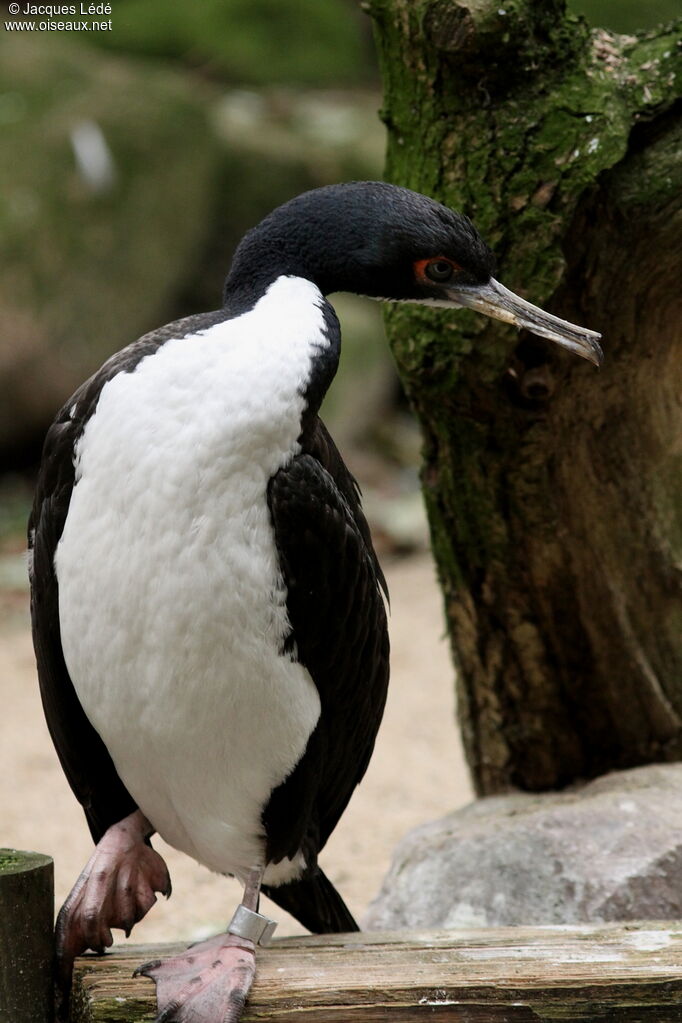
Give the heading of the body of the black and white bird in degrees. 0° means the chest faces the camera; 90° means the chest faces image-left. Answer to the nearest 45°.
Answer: approximately 45°
